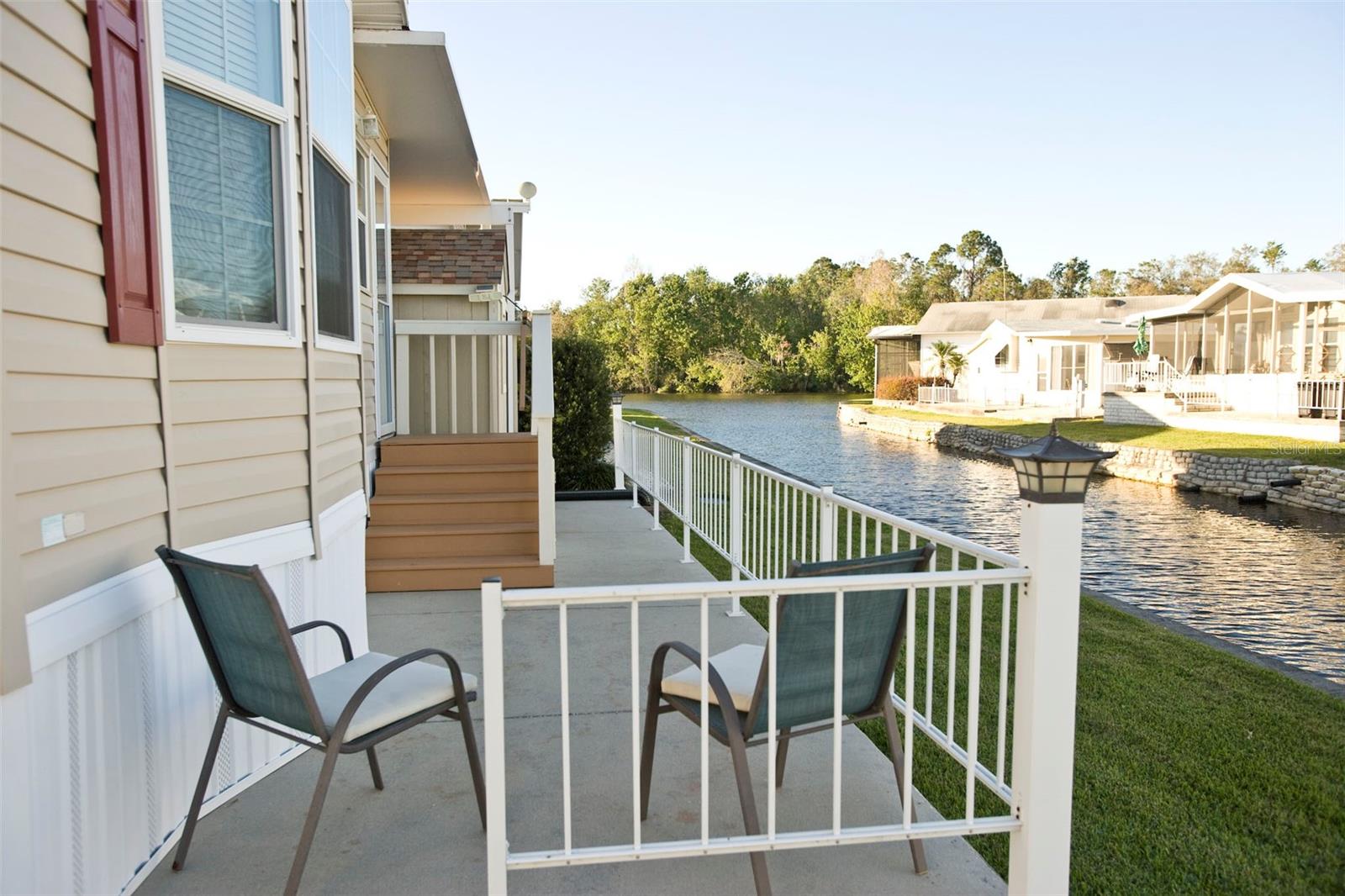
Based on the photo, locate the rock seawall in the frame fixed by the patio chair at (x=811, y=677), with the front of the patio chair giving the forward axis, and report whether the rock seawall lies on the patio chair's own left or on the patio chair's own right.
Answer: on the patio chair's own right

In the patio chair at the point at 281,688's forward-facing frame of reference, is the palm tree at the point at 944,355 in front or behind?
in front

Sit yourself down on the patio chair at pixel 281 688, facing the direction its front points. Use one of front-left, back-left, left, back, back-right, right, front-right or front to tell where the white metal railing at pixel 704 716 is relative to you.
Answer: right

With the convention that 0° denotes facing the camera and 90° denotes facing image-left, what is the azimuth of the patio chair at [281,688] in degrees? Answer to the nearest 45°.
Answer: approximately 225°

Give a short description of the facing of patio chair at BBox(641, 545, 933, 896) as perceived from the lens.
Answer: facing away from the viewer and to the left of the viewer

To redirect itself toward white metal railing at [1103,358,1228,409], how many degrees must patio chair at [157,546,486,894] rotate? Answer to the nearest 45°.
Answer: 0° — it already faces it
